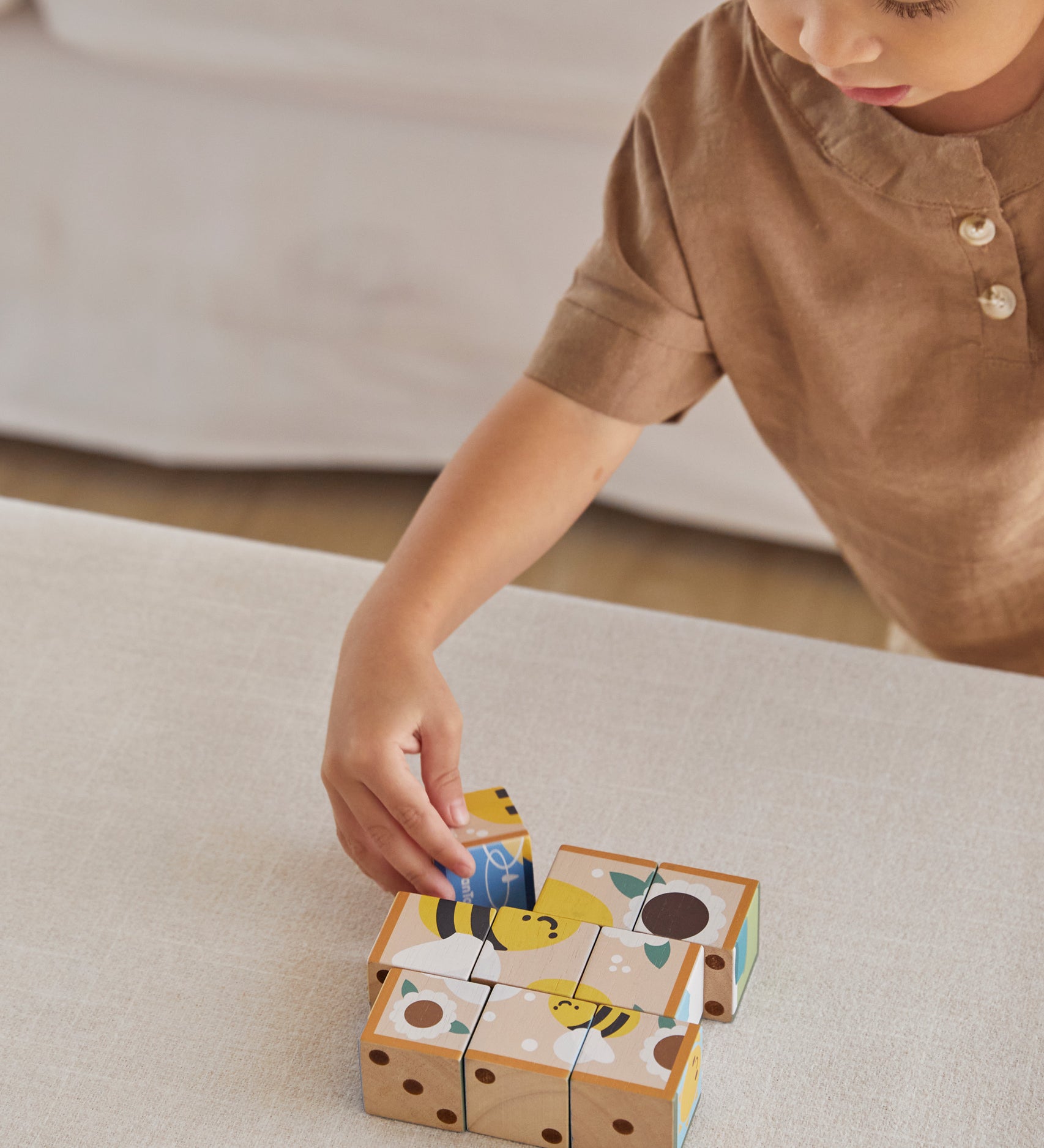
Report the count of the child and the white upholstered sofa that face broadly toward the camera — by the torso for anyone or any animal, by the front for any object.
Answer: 2

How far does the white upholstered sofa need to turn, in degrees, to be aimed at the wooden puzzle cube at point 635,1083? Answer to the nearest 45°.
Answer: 0° — it already faces it

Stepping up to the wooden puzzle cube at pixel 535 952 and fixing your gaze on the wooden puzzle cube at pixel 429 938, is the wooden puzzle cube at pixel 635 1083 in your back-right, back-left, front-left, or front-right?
back-left

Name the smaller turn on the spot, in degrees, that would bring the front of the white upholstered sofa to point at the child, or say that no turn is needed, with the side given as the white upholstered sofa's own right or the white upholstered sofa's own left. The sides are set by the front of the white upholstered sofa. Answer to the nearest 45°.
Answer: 0° — it already faces them

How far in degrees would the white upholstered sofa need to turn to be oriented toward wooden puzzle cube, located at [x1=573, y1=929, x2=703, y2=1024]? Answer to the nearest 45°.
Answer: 0° — it already faces it

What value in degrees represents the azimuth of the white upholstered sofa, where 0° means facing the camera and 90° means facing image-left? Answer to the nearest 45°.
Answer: approximately 0°

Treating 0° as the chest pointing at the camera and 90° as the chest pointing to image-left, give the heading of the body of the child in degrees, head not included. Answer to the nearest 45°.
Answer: approximately 0°
